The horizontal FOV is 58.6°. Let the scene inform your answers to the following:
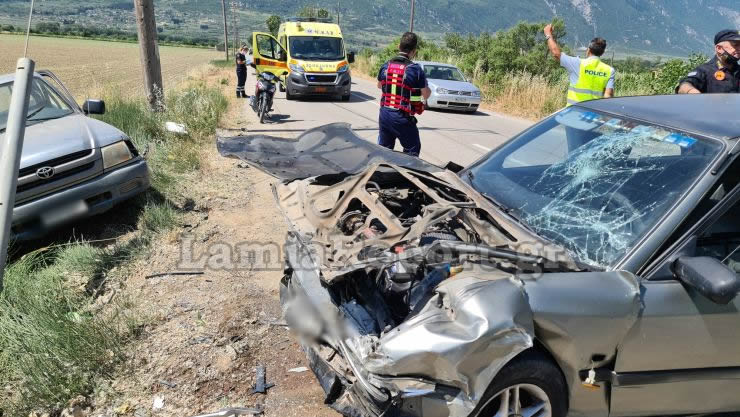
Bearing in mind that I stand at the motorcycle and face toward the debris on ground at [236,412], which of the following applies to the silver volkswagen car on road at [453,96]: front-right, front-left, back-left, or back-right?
back-left

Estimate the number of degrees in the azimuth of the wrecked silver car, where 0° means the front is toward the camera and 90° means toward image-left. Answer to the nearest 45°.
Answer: approximately 45°

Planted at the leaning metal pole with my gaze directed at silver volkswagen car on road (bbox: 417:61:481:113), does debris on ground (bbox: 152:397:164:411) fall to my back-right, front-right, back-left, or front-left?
back-right

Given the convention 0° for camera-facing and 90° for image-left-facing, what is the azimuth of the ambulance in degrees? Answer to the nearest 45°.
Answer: approximately 0°

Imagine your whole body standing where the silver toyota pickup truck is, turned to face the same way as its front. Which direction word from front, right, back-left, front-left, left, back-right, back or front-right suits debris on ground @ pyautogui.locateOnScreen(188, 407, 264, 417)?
front-right

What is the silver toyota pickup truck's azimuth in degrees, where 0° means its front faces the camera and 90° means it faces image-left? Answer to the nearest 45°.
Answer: approximately 315°
